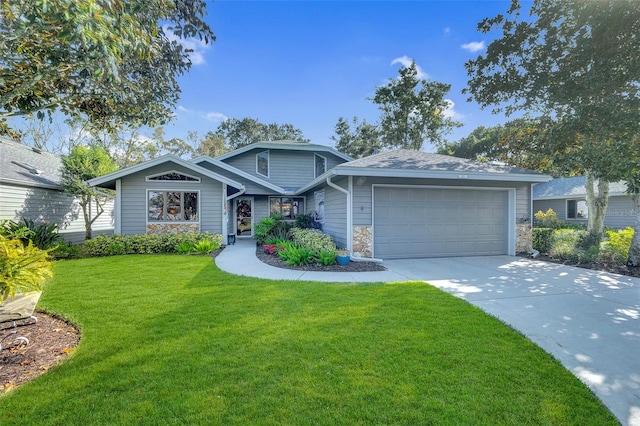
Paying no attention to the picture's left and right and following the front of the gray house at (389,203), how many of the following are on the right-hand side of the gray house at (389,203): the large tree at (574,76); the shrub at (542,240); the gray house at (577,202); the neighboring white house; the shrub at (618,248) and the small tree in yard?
2

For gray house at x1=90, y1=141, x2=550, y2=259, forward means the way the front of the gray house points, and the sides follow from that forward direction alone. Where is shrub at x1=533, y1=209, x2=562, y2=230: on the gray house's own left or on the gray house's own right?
on the gray house's own left

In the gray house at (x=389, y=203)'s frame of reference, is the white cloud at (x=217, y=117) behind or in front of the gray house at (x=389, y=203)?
behind

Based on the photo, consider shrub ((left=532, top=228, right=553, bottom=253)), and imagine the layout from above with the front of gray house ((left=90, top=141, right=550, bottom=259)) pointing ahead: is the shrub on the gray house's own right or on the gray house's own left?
on the gray house's own left

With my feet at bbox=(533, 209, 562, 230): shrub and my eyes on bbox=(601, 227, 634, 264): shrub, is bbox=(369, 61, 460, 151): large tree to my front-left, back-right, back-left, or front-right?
back-right

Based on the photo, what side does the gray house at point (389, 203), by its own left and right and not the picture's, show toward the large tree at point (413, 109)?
back

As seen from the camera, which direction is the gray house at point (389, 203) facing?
toward the camera

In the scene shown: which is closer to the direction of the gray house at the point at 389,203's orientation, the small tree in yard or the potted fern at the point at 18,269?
the potted fern

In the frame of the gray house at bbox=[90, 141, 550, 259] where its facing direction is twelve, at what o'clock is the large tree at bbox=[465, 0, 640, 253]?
The large tree is roughly at 9 o'clock from the gray house.

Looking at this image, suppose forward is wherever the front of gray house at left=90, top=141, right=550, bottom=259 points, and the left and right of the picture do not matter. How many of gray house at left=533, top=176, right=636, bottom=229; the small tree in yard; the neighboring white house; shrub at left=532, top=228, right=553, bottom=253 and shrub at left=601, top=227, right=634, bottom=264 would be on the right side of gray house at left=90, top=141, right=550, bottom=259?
2

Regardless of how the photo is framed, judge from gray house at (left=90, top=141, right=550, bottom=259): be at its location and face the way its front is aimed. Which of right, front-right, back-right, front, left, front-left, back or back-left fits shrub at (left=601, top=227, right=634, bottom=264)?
left

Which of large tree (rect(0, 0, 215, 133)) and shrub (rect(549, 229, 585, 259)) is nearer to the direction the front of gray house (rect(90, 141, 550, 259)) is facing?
the large tree

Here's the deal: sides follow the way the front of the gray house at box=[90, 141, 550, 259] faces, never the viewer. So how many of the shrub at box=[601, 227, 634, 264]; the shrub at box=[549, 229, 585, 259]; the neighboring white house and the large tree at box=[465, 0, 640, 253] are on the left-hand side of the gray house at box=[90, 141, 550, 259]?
3

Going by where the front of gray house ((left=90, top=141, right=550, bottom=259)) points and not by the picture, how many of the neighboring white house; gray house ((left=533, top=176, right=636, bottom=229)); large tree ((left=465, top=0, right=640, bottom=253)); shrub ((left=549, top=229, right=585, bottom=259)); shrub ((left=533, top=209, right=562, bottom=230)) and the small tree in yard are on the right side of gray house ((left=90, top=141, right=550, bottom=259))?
2
